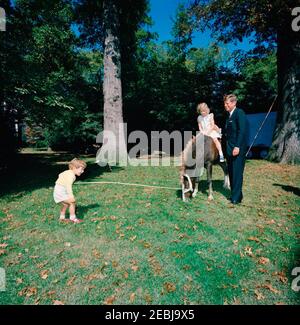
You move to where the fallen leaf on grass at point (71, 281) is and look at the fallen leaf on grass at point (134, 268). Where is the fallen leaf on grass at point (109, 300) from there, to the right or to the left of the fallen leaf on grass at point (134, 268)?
right

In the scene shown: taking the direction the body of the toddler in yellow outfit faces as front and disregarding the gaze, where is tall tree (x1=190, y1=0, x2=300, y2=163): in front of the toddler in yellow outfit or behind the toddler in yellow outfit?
in front

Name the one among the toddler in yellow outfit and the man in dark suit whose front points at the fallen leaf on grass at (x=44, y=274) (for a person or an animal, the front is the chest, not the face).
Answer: the man in dark suit

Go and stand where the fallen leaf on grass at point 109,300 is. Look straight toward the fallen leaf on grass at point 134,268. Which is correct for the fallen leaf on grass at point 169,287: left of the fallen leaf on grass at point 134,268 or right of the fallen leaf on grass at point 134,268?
right

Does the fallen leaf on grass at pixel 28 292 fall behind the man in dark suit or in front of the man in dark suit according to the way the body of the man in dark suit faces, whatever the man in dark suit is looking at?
in front

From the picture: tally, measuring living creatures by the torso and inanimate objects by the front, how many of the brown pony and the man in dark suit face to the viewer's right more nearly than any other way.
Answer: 0

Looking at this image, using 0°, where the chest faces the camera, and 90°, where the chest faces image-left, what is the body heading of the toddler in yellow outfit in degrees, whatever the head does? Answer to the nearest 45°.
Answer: approximately 270°

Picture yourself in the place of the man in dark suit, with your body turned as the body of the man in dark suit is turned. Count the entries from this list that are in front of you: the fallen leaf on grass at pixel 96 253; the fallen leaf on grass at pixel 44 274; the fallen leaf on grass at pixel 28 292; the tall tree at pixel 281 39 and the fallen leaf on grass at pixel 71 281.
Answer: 4

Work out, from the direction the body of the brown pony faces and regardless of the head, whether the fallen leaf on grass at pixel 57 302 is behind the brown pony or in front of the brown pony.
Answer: in front

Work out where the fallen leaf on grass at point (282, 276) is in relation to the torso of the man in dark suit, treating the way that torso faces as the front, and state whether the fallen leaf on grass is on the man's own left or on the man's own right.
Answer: on the man's own left

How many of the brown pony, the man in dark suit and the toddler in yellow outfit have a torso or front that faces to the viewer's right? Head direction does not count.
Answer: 1

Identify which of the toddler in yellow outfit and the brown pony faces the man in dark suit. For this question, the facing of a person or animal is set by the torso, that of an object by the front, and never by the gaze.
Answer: the toddler in yellow outfit
